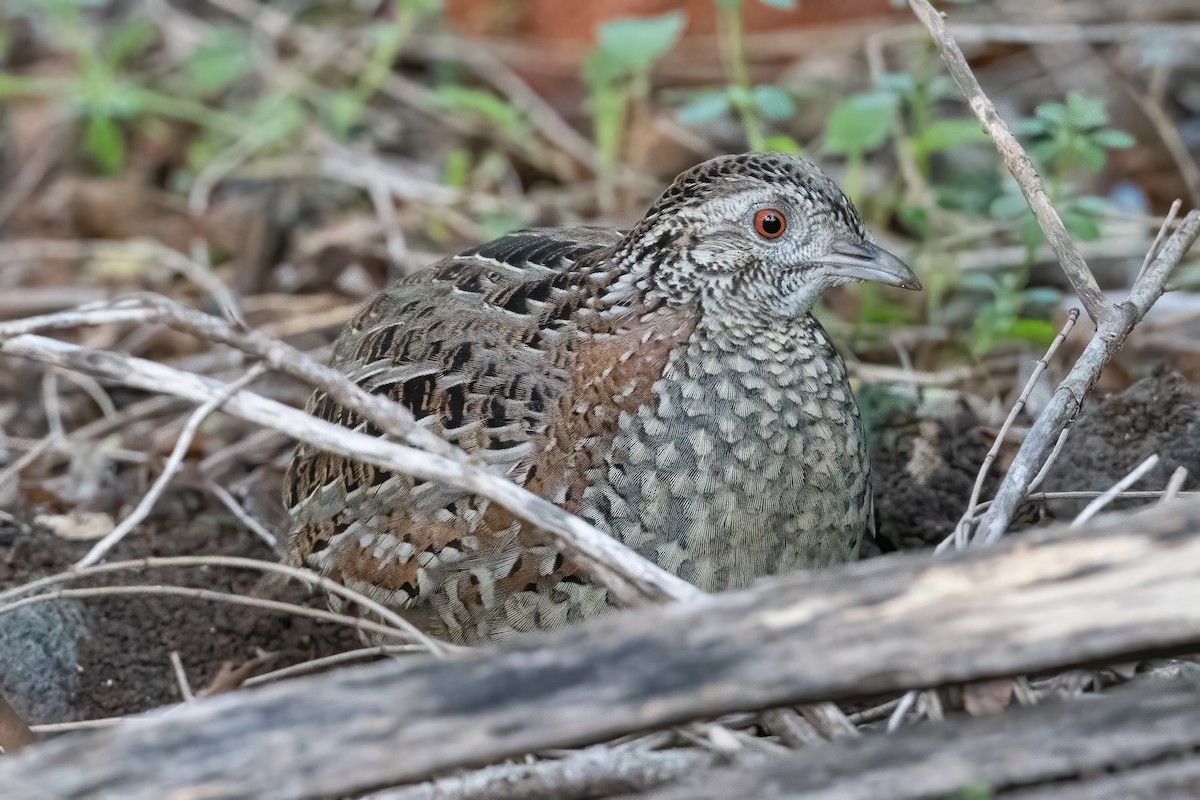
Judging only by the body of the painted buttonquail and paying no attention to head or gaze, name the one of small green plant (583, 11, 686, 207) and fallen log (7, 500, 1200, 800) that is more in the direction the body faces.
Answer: the fallen log

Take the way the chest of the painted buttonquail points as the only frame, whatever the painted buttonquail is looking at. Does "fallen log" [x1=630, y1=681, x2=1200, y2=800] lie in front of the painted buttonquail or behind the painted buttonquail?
in front

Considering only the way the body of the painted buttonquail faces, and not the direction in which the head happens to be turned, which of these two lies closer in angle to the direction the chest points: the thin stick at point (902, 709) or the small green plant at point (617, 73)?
the thin stick

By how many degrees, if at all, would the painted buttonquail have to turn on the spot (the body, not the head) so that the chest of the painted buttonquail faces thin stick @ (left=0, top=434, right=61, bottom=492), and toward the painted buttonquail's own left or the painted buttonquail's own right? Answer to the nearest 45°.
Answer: approximately 180°

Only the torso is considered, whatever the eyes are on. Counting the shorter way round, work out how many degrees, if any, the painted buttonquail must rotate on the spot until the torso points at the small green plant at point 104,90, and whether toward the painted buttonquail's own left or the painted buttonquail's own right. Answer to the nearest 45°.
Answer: approximately 180°

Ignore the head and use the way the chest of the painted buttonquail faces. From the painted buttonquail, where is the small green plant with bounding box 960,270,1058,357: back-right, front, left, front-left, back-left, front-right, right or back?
left

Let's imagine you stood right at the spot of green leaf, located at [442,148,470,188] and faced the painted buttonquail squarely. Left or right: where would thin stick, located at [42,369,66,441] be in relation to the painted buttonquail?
right

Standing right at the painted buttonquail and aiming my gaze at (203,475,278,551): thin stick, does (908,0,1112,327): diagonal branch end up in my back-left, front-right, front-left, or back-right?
back-right

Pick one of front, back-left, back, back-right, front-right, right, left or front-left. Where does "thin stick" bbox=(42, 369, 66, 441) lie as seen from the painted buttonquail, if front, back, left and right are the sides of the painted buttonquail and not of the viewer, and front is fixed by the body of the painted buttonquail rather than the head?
back

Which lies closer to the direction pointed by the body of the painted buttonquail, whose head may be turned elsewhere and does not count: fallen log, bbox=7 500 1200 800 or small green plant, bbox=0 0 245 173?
the fallen log

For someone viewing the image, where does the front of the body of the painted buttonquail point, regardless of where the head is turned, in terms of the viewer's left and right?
facing the viewer and to the right of the viewer
